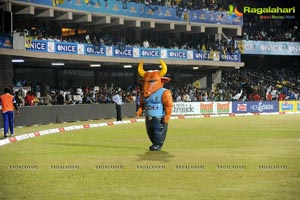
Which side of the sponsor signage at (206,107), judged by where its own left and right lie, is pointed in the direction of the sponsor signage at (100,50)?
right

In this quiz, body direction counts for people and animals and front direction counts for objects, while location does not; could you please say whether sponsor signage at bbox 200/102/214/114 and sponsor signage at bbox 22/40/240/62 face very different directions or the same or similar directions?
same or similar directions

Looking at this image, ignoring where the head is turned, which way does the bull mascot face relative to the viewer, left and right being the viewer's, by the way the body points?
facing the viewer and to the left of the viewer

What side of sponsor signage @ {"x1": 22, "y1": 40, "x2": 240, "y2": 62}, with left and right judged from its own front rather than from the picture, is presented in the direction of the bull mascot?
front

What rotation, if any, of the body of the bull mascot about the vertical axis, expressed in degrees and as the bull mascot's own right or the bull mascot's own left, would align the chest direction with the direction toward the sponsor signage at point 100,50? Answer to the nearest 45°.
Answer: approximately 135° to the bull mascot's own right

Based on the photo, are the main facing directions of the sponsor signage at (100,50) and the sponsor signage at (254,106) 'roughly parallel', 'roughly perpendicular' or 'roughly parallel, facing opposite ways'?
roughly parallel

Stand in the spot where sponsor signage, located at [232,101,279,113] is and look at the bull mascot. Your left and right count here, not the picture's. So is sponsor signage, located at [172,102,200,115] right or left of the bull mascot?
right

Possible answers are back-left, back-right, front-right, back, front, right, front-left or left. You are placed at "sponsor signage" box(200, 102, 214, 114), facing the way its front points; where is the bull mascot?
front

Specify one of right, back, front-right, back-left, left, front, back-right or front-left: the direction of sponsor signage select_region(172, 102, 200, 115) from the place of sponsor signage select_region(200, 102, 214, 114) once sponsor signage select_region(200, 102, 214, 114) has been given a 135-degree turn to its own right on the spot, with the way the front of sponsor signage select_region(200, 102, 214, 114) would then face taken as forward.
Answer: left

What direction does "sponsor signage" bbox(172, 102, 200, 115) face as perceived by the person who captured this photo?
facing the viewer

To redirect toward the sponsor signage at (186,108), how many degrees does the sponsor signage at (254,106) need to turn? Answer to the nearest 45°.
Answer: approximately 45° to its right

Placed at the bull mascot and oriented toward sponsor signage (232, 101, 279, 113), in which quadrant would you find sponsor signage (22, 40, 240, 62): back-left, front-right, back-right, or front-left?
front-left

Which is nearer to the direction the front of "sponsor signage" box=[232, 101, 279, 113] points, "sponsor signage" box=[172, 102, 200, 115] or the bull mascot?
the bull mascot

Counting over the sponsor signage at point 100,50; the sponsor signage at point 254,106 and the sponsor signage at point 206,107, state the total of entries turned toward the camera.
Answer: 3

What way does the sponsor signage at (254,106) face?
toward the camera
